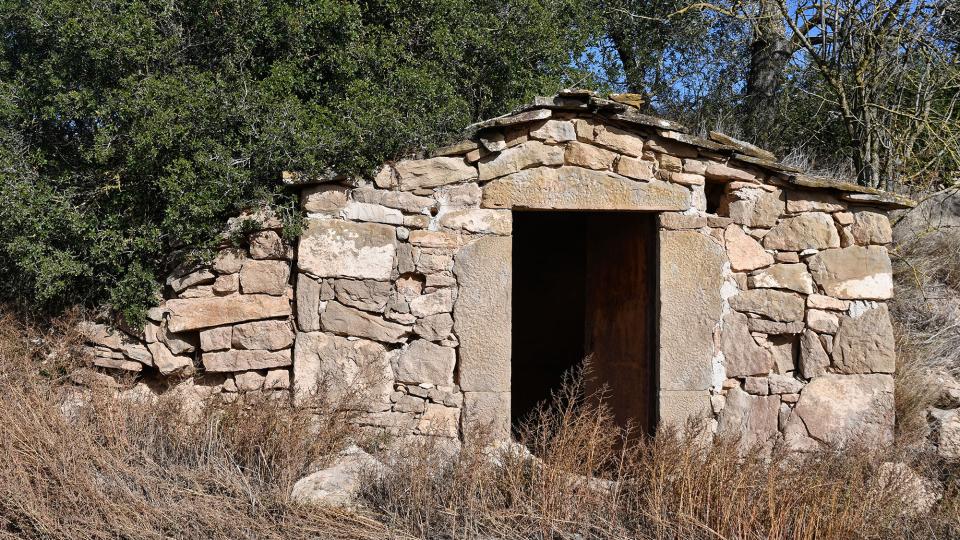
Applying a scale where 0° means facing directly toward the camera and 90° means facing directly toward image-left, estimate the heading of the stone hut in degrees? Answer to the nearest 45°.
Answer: approximately 0°
